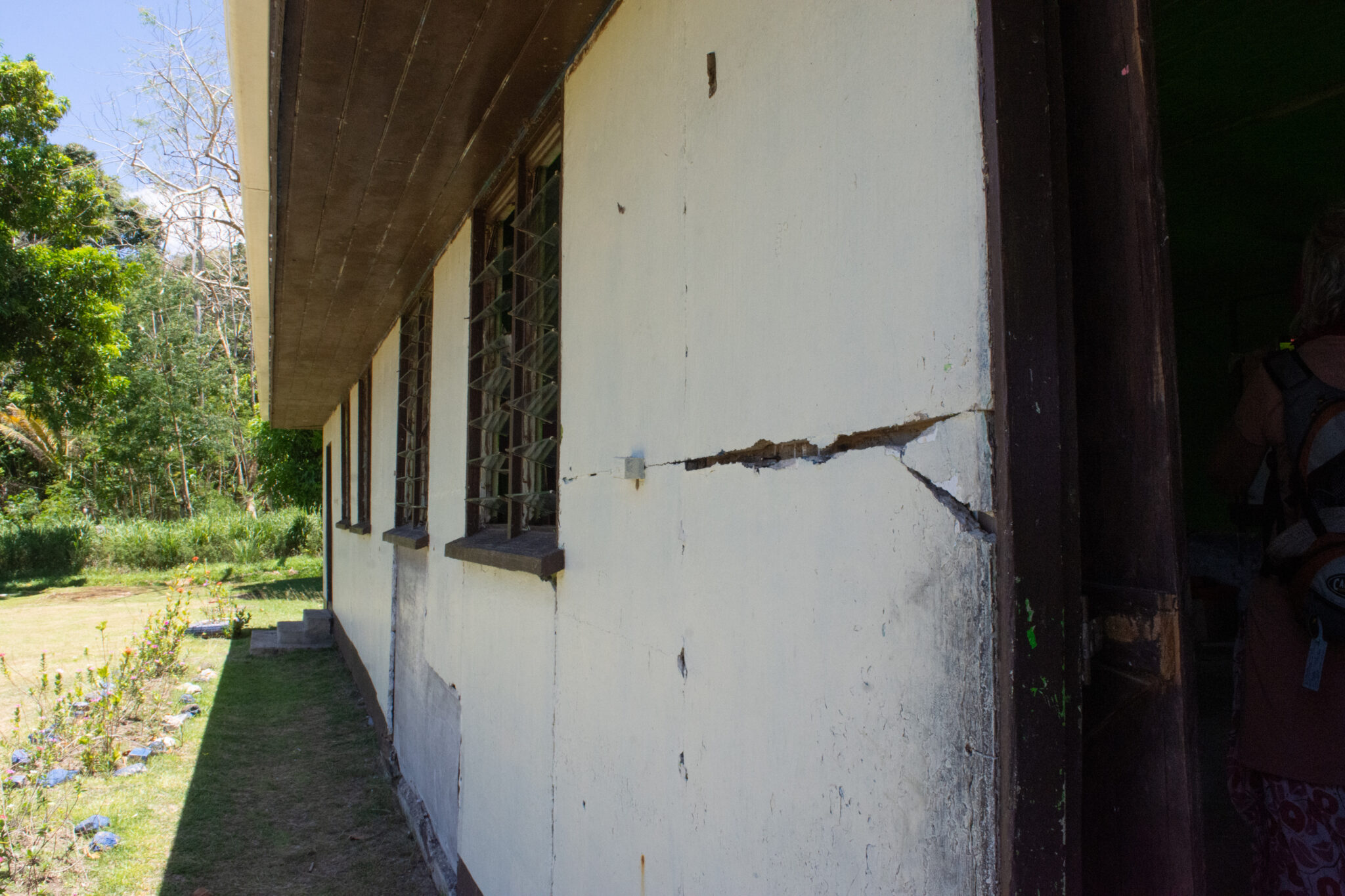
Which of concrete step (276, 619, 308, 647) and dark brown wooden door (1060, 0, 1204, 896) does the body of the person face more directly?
the concrete step

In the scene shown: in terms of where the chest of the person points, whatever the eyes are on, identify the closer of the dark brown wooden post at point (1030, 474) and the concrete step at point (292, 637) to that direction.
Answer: the concrete step

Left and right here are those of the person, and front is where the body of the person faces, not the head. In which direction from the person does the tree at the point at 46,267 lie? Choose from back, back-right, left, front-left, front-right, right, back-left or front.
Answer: left

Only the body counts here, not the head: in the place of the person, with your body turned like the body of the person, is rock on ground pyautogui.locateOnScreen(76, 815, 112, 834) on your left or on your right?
on your left

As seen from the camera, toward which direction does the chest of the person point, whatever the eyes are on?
away from the camera

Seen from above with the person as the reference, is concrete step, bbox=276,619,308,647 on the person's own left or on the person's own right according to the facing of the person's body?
on the person's own left

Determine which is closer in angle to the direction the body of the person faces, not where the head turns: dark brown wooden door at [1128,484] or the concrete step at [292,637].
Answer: the concrete step
